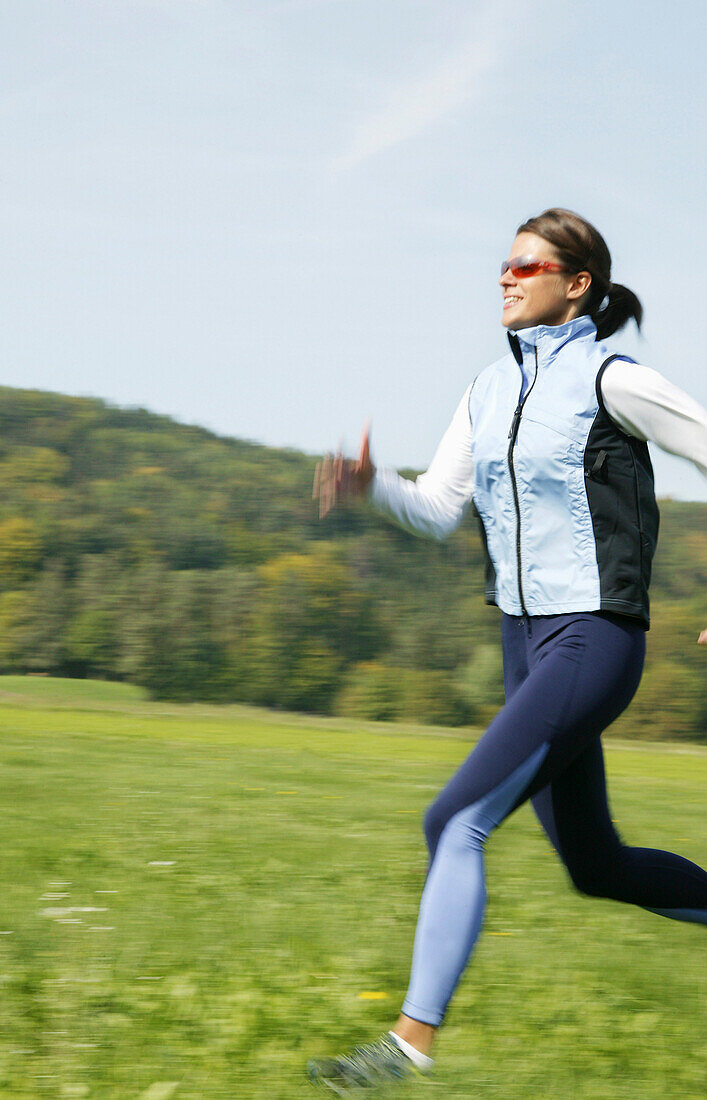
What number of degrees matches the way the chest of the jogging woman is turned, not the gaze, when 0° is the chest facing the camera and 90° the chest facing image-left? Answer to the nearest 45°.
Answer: approximately 45°
